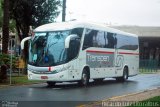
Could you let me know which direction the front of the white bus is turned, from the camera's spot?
facing the viewer and to the left of the viewer
